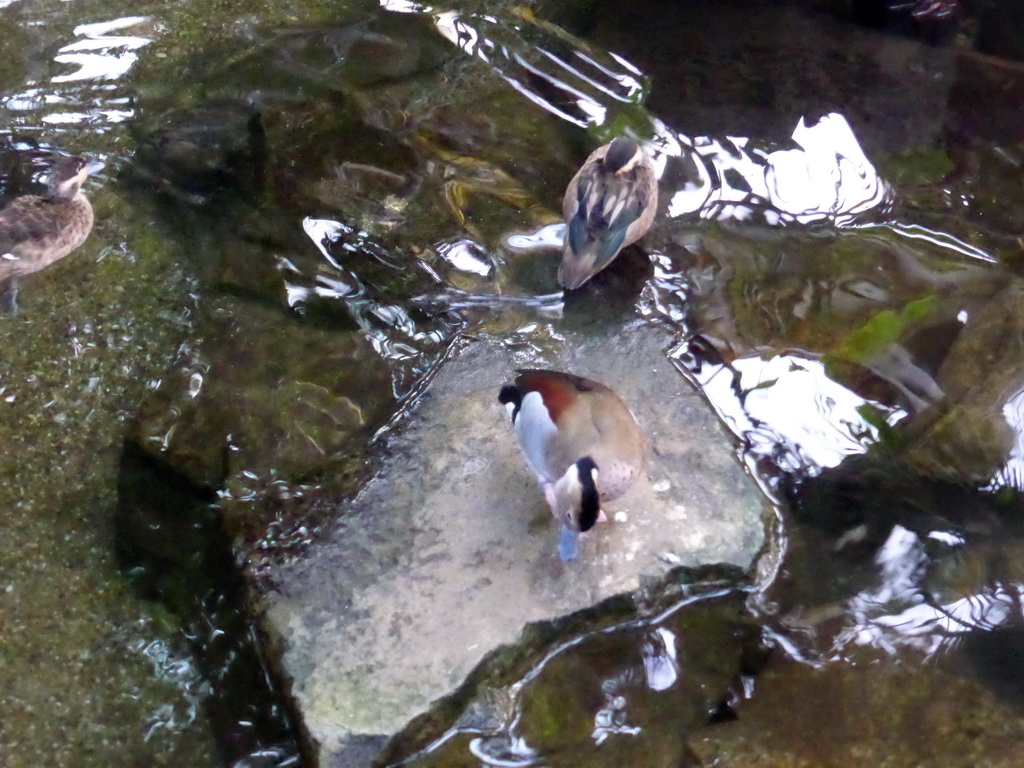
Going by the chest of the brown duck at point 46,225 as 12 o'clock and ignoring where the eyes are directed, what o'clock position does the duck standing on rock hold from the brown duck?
The duck standing on rock is roughly at 2 o'clock from the brown duck.

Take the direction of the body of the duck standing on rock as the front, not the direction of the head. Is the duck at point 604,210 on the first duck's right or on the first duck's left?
on the first duck's left

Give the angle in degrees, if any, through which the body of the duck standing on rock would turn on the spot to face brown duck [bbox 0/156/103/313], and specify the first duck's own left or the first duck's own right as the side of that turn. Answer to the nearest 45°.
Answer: approximately 180°

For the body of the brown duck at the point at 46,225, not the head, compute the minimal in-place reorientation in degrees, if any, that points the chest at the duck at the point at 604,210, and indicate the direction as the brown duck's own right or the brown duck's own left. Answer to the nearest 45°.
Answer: approximately 45° to the brown duck's own right

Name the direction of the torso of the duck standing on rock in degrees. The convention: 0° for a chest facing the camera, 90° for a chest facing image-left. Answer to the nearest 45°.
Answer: approximately 315°

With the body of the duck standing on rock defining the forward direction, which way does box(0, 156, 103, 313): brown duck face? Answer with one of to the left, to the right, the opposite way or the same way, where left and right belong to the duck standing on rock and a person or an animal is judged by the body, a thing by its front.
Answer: to the left
